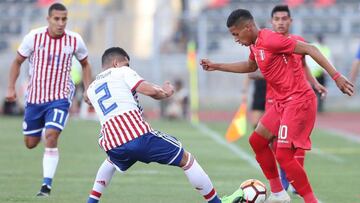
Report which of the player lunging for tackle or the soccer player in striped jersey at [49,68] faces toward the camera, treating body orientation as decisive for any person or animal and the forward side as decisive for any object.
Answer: the soccer player in striped jersey

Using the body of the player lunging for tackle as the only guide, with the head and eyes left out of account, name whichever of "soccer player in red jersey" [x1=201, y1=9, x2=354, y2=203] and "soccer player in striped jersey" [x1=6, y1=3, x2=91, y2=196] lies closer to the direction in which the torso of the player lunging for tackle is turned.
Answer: the soccer player in red jersey

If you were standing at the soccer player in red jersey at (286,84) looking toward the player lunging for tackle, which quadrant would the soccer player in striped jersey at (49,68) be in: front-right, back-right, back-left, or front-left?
front-right

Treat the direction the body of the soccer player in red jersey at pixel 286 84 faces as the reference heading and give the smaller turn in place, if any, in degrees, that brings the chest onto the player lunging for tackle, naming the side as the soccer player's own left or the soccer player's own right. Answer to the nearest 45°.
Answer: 0° — they already face them

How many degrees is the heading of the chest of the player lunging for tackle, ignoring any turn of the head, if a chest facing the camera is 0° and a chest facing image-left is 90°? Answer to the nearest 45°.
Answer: approximately 225°

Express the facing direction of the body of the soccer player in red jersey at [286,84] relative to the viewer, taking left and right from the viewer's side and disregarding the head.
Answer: facing the viewer and to the left of the viewer

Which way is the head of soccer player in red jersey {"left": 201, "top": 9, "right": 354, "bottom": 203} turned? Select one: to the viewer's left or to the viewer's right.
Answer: to the viewer's left

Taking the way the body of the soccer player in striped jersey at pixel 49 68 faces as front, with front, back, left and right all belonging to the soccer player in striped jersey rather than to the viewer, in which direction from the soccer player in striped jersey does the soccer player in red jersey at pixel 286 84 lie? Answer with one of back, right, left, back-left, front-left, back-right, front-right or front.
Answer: front-left

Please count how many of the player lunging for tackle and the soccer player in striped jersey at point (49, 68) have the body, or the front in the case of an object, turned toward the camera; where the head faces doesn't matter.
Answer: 1

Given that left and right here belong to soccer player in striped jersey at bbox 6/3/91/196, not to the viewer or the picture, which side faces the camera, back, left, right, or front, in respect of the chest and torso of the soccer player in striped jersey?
front

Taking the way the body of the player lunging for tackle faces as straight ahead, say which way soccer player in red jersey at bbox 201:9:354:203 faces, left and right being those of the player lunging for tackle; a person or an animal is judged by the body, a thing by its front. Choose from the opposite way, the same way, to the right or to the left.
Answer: the opposite way
